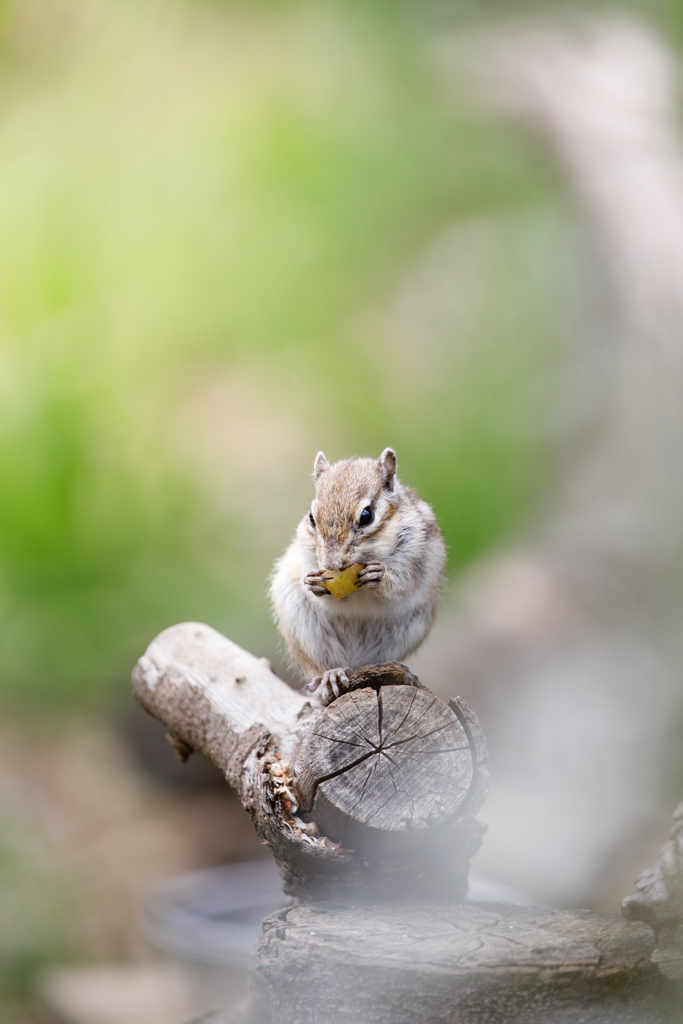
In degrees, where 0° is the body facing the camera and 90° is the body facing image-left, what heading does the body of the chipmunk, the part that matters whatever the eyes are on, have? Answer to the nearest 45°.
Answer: approximately 45°
